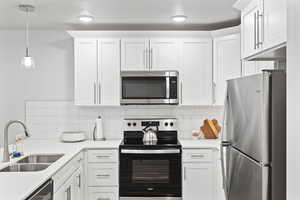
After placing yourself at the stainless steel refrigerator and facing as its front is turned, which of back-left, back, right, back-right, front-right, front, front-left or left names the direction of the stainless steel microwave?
right

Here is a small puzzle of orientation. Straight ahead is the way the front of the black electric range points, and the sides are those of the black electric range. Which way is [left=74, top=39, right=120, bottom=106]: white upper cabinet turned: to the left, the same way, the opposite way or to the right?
the same way

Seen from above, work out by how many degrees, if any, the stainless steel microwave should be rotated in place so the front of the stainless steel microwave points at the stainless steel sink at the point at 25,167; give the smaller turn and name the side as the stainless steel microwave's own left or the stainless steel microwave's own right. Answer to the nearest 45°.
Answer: approximately 45° to the stainless steel microwave's own right

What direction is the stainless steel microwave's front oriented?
toward the camera

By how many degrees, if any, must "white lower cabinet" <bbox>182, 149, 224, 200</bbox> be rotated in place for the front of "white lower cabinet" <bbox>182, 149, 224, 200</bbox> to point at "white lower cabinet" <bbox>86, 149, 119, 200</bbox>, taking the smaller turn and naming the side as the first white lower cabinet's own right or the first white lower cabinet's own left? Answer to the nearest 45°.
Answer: approximately 90° to the first white lower cabinet's own right

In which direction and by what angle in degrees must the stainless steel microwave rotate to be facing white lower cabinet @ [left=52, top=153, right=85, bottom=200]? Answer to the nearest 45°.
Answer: approximately 45° to its right

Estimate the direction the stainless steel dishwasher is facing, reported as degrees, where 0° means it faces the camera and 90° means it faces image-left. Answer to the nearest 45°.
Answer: approximately 315°

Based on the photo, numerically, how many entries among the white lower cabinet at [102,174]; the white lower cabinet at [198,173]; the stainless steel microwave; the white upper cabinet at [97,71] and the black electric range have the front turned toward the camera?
5

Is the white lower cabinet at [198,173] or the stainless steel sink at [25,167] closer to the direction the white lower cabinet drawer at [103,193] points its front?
the stainless steel sink

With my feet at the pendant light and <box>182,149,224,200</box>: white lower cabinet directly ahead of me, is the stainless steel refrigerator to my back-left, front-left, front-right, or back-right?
front-right

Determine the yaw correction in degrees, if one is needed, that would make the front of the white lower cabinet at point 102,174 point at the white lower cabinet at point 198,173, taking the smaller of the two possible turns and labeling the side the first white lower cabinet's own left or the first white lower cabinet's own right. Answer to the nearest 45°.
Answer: approximately 90° to the first white lower cabinet's own left

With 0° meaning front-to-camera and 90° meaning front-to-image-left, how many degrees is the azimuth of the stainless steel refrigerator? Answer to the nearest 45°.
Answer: approximately 45°

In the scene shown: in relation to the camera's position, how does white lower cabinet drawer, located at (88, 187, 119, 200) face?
facing the viewer
